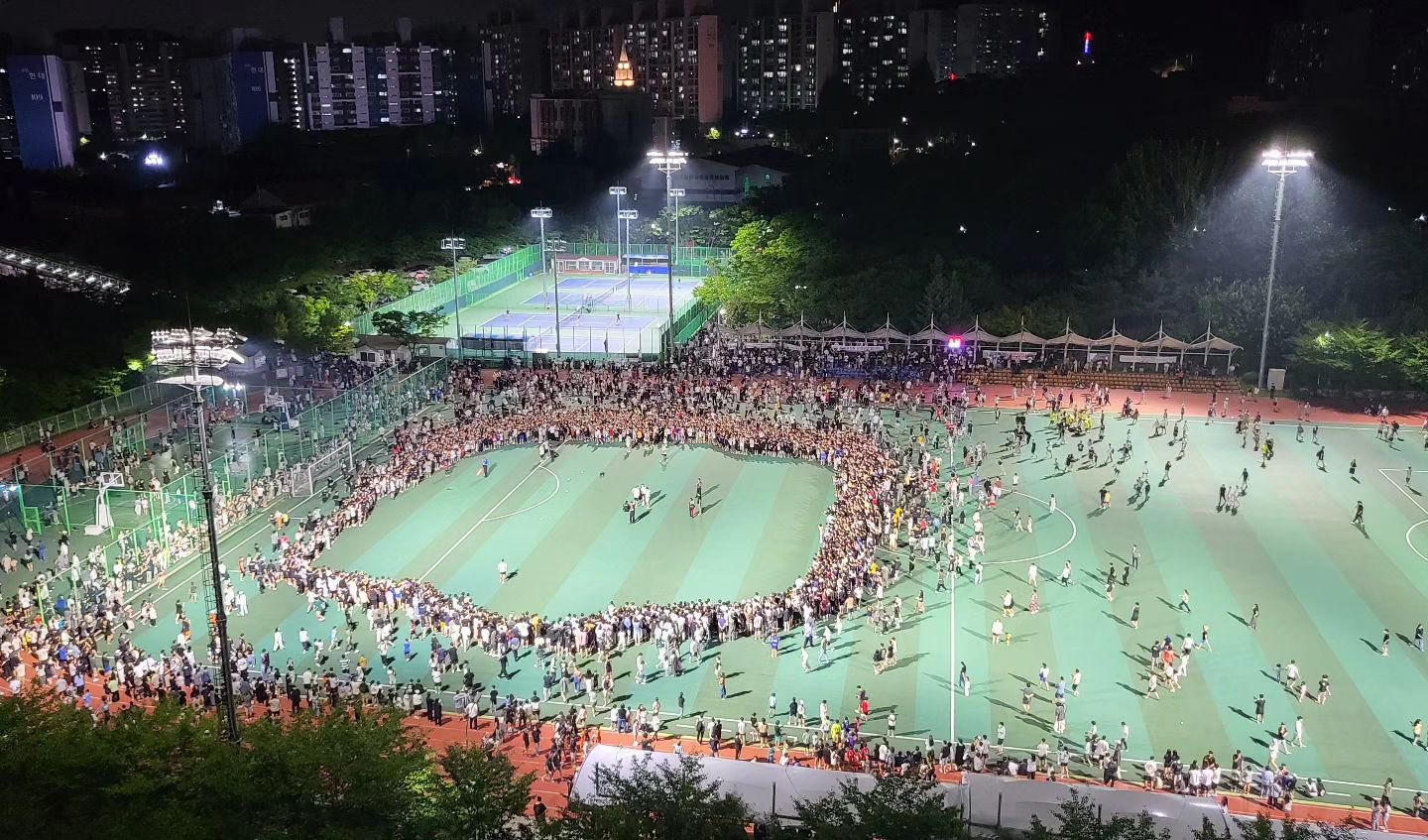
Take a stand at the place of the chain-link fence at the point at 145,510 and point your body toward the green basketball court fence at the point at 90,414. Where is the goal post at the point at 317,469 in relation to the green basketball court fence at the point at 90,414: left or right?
right

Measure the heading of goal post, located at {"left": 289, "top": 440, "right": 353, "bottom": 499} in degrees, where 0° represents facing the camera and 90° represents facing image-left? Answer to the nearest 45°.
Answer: approximately 315°

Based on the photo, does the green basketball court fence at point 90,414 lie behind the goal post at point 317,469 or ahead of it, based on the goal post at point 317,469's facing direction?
behind
